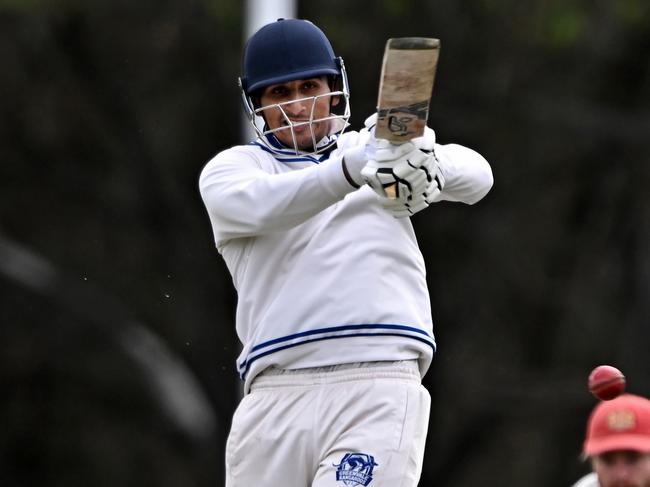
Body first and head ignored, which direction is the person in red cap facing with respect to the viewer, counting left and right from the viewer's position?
facing the viewer

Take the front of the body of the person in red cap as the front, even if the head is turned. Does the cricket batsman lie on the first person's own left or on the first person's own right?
on the first person's own right
